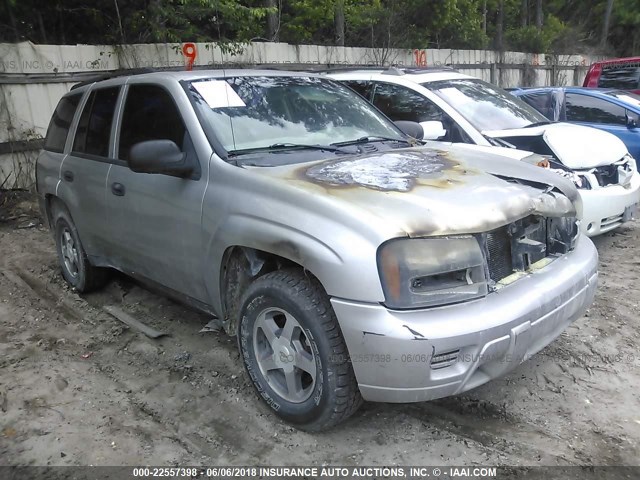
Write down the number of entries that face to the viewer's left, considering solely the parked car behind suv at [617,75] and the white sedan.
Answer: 0

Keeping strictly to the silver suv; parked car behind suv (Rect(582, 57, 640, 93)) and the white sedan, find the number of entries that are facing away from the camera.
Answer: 0

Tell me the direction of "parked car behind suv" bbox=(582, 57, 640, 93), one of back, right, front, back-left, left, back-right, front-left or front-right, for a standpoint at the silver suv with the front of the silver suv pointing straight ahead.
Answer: left

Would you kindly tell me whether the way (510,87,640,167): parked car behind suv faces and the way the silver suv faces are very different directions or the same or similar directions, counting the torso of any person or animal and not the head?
same or similar directions

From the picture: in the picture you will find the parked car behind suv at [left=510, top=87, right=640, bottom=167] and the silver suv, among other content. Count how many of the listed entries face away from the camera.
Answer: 0

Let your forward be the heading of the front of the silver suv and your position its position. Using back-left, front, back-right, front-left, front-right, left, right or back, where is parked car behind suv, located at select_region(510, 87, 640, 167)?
left

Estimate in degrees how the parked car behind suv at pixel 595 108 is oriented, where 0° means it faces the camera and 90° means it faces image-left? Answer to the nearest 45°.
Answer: approximately 315°

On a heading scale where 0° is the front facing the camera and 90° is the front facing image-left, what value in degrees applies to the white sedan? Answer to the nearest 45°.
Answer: approximately 315°

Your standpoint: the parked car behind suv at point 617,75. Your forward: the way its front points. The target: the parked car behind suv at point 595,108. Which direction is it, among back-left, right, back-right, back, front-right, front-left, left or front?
front-right

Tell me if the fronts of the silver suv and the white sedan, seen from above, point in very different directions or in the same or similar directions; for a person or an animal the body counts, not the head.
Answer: same or similar directions

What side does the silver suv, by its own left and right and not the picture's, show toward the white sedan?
left

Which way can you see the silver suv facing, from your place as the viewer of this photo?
facing the viewer and to the right of the viewer

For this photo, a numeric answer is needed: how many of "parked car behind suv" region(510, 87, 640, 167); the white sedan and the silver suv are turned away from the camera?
0

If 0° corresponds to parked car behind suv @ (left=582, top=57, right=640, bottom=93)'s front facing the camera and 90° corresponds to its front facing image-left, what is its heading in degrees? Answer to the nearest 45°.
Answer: approximately 315°

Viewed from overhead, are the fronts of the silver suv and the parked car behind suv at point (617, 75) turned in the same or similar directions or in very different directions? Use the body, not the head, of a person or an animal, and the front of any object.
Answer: same or similar directions
